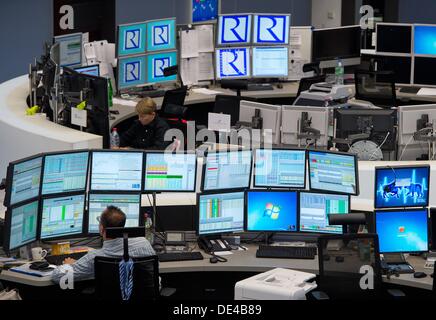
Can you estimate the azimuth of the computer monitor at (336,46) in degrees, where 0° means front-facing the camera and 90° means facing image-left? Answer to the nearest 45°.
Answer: approximately 0°

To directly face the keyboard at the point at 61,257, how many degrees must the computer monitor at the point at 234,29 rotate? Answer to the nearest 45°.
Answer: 0° — it already faces it

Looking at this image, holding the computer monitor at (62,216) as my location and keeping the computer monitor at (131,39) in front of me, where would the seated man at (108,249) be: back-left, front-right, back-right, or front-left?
back-right

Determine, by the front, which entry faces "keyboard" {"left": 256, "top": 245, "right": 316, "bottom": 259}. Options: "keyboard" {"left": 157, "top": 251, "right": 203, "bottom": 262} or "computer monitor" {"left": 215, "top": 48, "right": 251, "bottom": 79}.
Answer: the computer monitor

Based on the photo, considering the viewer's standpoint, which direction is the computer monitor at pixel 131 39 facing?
facing the viewer and to the right of the viewer

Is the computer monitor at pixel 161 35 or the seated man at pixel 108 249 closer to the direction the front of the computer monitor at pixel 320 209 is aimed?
the seated man

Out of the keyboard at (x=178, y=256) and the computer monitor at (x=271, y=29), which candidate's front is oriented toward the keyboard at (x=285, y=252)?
the computer monitor

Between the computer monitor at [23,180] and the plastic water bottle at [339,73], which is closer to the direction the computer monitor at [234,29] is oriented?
the computer monitor

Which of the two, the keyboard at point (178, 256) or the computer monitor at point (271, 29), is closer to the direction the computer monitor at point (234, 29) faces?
the keyboard

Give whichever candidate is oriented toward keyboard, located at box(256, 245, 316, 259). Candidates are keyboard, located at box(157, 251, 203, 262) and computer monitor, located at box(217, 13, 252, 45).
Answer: the computer monitor

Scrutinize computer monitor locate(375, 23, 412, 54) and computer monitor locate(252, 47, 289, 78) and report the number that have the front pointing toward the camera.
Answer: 2
